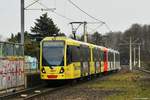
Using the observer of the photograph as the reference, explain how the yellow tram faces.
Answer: facing the viewer and to the left of the viewer
